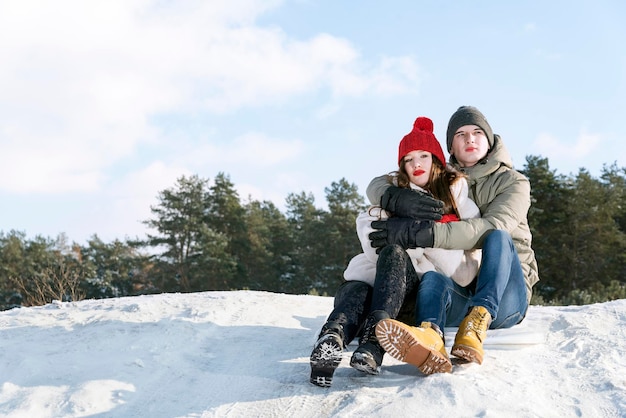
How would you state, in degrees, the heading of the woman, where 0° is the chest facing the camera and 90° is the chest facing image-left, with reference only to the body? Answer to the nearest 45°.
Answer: approximately 45°

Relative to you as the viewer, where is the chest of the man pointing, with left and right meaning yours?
facing the viewer and to the left of the viewer
